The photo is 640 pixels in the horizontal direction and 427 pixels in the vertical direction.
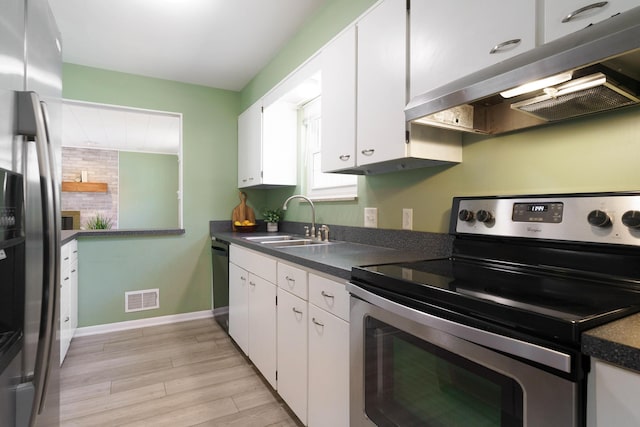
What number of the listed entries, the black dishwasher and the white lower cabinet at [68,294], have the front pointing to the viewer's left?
1

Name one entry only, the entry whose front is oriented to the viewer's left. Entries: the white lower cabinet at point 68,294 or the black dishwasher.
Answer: the black dishwasher

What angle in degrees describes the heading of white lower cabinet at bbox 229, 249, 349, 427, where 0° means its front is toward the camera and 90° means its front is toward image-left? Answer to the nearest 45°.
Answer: approximately 45°

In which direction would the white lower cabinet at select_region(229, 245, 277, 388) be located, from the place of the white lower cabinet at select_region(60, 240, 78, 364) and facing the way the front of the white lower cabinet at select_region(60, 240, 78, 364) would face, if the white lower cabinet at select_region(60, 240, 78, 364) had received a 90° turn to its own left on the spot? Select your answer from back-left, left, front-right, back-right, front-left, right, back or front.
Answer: back-right

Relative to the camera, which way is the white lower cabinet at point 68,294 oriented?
to the viewer's right

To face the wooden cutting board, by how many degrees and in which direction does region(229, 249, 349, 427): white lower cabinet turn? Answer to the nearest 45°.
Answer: approximately 135° to its right

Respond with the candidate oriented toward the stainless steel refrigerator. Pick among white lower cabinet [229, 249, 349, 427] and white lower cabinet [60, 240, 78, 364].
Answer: white lower cabinet [229, 249, 349, 427]

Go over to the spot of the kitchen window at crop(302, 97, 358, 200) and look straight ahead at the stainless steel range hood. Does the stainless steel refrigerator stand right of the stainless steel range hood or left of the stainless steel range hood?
right

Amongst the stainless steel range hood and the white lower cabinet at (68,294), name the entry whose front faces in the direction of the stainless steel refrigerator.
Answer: the stainless steel range hood

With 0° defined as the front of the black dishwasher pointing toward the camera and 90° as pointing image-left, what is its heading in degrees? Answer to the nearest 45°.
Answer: approximately 90°

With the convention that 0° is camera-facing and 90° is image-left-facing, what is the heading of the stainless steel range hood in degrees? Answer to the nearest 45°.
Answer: approximately 45°

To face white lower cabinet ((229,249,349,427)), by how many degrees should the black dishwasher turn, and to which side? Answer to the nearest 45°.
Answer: approximately 90° to its left
